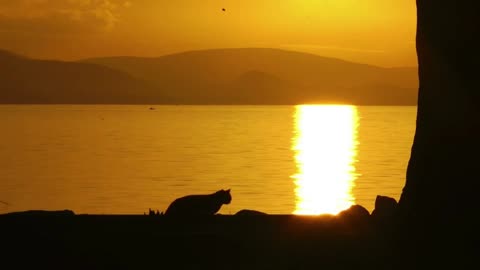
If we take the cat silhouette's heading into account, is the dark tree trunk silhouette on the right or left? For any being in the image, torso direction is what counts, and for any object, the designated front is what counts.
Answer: on its right

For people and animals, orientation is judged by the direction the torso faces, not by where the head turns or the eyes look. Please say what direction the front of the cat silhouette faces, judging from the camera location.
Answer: facing to the right of the viewer

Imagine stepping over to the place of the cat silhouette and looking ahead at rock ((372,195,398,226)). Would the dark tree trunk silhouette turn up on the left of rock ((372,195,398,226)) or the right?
right

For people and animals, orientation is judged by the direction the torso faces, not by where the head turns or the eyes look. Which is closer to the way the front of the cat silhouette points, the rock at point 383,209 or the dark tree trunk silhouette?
the rock

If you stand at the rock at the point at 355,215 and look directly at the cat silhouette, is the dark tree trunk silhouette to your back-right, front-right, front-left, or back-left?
back-left
